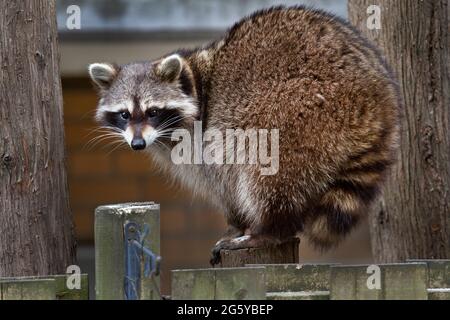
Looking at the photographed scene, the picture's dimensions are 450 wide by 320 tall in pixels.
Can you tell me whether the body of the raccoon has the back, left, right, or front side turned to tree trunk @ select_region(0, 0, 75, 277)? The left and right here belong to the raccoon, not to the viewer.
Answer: front

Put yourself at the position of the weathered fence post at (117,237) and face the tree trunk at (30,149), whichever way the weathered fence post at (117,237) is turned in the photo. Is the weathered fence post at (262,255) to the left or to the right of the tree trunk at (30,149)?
right

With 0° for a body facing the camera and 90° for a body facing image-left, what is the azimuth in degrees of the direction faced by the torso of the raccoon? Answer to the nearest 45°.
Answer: approximately 90°

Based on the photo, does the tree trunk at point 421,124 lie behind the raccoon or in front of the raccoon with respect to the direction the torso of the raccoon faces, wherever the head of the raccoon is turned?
behind
